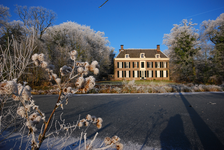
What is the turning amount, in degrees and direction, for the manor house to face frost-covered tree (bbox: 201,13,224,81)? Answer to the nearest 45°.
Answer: approximately 45° to its left

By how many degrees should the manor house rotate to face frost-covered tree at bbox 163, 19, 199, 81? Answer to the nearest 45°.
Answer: approximately 45° to its left

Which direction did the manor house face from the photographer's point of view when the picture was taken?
facing the viewer

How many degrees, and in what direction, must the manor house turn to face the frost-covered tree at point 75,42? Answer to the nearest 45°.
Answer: approximately 45° to its right

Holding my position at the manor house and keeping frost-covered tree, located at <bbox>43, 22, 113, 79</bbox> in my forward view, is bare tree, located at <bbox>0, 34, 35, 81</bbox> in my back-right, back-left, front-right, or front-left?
front-left

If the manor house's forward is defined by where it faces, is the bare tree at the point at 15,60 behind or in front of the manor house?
in front

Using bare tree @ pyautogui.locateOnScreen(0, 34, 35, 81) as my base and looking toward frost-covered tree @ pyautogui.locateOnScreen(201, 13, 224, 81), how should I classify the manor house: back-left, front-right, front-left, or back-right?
front-left

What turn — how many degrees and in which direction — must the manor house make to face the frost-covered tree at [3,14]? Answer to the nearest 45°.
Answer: approximately 45° to its right
